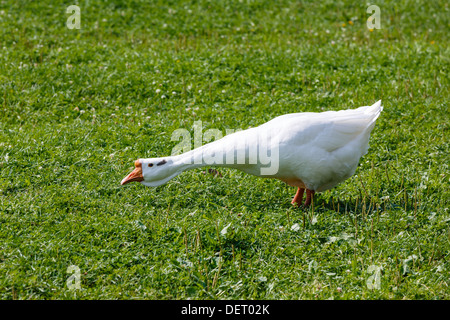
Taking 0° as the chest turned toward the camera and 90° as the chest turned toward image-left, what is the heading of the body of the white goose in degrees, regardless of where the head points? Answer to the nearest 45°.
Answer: approximately 90°
